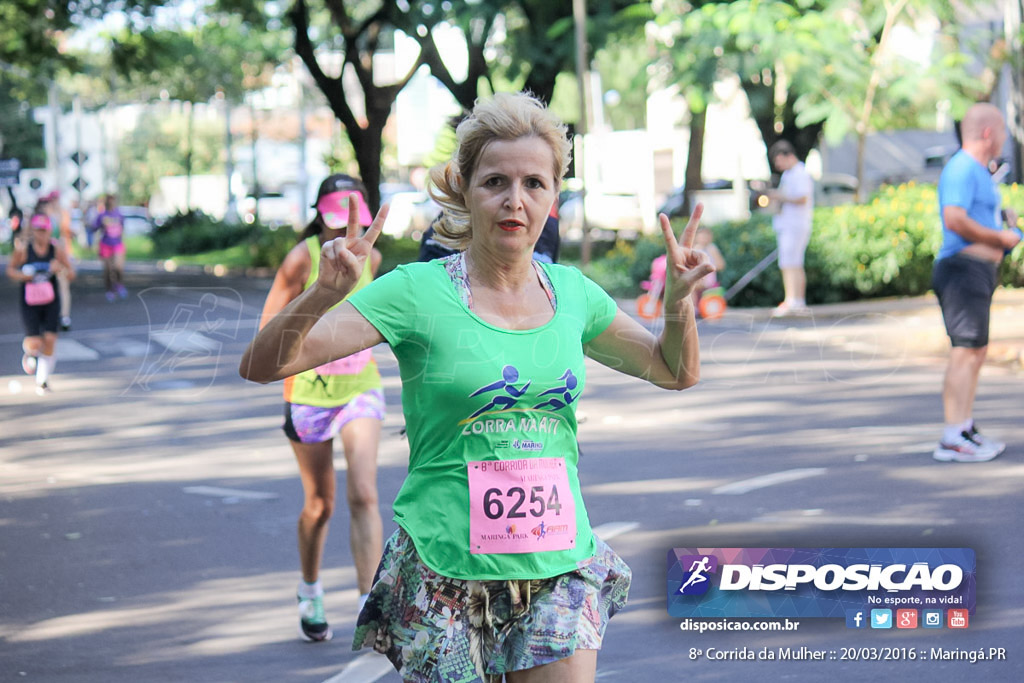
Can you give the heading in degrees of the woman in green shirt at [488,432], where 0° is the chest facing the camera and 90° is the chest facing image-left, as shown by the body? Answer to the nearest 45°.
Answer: approximately 0°

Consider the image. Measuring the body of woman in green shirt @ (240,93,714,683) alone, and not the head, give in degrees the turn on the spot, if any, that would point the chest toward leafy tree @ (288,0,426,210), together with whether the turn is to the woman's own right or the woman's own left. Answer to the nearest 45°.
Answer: approximately 180°

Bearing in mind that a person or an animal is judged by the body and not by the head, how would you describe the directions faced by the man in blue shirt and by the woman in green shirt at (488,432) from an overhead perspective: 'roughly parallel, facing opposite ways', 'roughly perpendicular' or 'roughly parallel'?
roughly perpendicular

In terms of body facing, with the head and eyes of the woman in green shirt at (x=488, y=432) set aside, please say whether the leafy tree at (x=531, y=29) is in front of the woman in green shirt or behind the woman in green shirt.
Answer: behind

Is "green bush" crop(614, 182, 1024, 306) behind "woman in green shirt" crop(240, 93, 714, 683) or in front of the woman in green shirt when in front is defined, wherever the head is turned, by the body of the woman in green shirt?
behind

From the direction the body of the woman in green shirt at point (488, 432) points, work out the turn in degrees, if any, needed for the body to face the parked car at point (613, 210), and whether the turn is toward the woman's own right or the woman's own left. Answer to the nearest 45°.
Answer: approximately 180°
